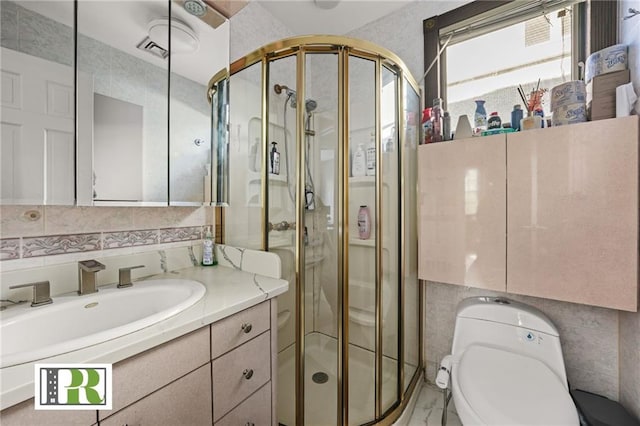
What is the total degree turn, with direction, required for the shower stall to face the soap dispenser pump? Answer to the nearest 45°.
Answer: approximately 90° to its right

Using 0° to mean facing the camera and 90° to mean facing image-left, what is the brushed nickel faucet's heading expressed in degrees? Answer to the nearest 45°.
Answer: approximately 315°

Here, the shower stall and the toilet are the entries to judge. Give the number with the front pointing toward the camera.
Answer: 2

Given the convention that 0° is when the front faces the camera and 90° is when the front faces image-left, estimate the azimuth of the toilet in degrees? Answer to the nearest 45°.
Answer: approximately 0°

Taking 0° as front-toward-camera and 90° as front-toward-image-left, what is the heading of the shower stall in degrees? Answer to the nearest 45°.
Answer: approximately 0°

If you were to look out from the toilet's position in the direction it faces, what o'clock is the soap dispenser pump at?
The soap dispenser pump is roughly at 2 o'clock from the toilet.

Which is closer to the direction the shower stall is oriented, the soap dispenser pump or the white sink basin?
the white sink basin
